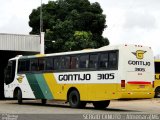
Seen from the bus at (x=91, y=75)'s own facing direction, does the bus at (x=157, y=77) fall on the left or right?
on its right

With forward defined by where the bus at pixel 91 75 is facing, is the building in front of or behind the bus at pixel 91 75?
in front

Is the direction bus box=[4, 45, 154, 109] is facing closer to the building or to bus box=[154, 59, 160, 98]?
the building

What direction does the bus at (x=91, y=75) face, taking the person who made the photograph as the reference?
facing away from the viewer and to the left of the viewer
